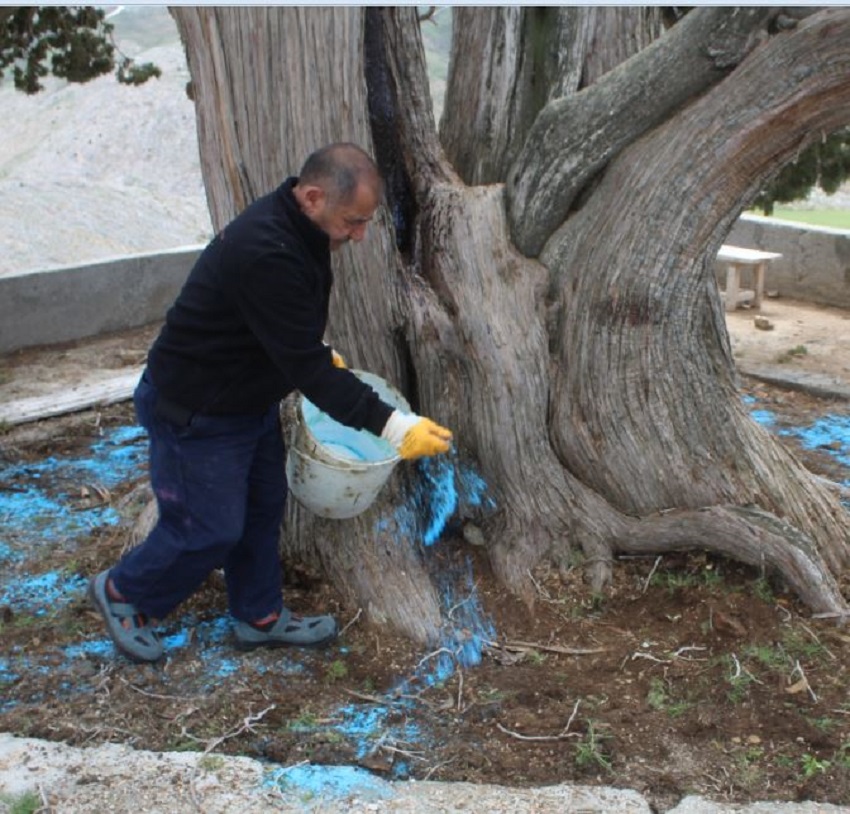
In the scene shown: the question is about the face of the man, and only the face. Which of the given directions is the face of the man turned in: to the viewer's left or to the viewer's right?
to the viewer's right

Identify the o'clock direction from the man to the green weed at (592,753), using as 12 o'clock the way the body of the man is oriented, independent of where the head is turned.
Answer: The green weed is roughly at 1 o'clock from the man.

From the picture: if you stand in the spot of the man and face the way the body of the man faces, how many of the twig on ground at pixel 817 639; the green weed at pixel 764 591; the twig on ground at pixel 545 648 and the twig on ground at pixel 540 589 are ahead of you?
4

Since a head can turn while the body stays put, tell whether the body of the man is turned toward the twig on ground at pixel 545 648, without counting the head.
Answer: yes

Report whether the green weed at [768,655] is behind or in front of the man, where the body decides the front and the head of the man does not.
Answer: in front

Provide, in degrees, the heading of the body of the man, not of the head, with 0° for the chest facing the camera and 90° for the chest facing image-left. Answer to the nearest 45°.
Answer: approximately 270°

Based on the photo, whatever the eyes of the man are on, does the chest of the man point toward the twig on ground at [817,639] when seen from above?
yes

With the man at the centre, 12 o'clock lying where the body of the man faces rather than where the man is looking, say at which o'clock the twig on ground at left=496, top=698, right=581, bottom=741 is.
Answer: The twig on ground is roughly at 1 o'clock from the man.

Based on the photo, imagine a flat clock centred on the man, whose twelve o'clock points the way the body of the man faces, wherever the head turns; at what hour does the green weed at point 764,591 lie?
The green weed is roughly at 12 o'clock from the man.

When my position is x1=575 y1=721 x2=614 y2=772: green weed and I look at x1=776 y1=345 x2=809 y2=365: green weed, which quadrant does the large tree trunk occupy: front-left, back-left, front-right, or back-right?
front-left

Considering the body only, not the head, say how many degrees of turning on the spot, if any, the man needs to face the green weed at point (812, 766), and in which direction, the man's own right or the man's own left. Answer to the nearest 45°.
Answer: approximately 45° to the man's own right

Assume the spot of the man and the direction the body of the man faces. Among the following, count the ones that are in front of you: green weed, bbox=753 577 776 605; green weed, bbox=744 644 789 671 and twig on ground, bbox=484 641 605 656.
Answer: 3

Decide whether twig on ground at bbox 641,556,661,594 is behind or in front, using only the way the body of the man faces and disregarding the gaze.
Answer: in front
